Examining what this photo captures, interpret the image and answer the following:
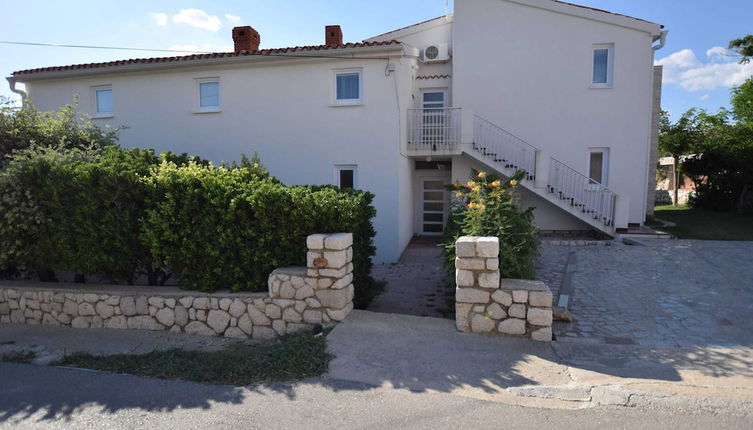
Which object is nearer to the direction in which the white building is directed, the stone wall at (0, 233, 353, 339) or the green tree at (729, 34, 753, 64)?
the stone wall

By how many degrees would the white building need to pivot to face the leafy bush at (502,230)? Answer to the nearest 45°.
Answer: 0° — it already faces it

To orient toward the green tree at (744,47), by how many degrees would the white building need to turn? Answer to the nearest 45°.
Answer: approximately 90° to its left

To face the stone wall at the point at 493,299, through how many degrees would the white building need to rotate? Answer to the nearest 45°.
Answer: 0° — it already faces it

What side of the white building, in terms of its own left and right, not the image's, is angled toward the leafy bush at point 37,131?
right

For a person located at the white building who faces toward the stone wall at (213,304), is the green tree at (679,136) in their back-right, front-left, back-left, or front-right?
back-left

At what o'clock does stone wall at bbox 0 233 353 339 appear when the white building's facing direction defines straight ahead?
The stone wall is roughly at 1 o'clock from the white building.

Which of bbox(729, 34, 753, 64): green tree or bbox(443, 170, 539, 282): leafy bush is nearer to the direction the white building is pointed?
the leafy bush

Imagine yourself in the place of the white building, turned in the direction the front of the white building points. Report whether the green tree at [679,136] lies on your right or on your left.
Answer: on your left
